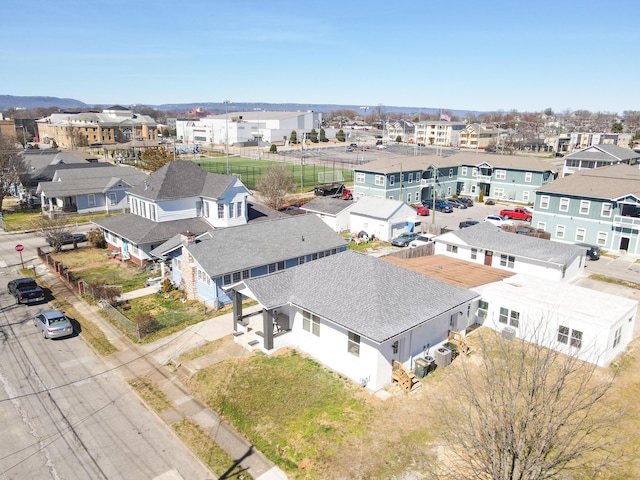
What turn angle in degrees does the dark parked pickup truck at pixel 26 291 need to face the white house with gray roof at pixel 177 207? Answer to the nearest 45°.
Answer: approximately 90° to its right

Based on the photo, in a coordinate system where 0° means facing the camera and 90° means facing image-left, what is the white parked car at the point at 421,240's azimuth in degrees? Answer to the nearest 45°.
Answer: approximately 45°

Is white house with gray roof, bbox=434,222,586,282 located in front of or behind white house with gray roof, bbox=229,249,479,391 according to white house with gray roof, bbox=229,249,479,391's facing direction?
behind

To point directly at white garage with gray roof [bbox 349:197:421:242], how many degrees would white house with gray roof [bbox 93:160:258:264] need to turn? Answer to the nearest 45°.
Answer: approximately 135° to its left

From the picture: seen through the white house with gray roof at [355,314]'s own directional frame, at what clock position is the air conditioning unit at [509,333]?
The air conditioning unit is roughly at 7 o'clock from the white house with gray roof.
